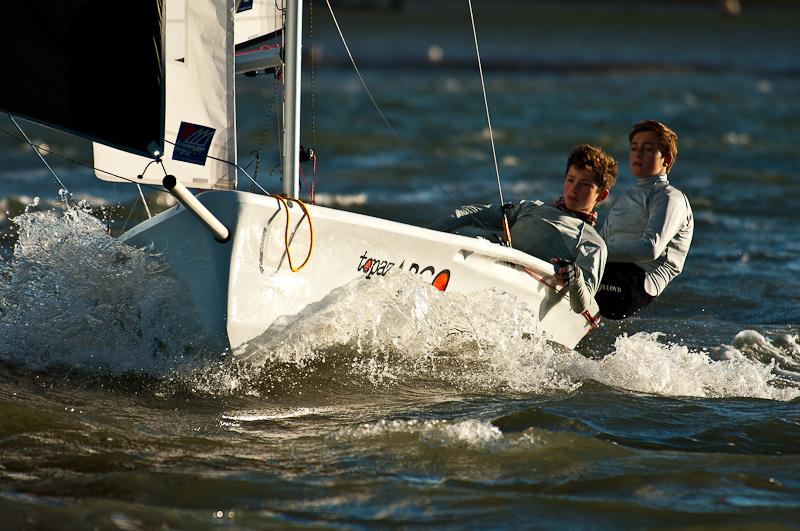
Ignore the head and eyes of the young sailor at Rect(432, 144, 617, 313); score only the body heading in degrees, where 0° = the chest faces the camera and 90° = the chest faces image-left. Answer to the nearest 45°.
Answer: approximately 45°

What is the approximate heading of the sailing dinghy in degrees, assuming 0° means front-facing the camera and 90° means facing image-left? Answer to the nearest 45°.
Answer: approximately 45°

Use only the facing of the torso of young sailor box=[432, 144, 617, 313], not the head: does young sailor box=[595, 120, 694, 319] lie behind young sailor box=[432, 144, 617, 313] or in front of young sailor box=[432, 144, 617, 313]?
behind
